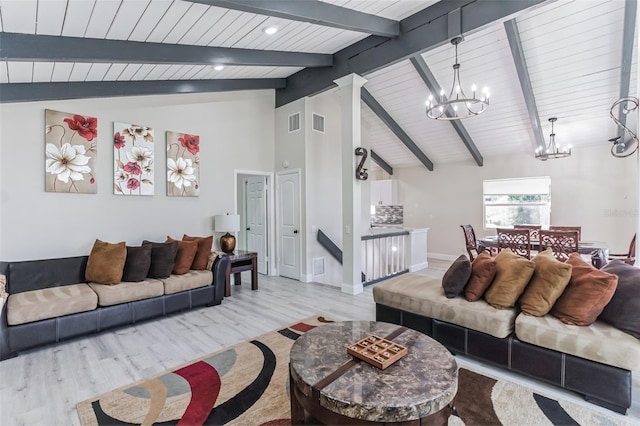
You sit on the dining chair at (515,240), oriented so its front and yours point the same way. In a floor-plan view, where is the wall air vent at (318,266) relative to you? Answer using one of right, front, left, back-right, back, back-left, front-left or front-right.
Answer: left

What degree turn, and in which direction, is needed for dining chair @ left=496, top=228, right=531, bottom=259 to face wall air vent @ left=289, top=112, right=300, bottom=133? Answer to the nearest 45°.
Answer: approximately 90° to its left

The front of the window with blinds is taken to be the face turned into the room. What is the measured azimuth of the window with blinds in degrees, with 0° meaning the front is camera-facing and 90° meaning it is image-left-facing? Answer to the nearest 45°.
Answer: approximately 0°

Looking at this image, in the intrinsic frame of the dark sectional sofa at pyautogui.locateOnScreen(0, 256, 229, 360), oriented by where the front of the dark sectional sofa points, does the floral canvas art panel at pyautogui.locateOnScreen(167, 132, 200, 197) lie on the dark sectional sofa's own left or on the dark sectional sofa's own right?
on the dark sectional sofa's own left

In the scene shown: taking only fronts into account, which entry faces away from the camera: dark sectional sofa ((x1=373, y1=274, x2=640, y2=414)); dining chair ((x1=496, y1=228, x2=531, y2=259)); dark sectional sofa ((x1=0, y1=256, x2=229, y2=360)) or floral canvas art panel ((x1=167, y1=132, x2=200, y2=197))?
the dining chair

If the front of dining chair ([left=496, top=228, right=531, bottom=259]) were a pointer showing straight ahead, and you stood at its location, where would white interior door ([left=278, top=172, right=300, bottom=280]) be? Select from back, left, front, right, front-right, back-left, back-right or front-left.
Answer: left

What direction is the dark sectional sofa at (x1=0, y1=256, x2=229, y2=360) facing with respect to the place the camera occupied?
facing the viewer and to the right of the viewer

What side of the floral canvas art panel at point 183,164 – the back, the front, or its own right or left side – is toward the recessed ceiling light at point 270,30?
front

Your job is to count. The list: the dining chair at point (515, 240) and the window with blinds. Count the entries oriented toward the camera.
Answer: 1

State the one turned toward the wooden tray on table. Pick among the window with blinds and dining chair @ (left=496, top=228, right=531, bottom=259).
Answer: the window with blinds

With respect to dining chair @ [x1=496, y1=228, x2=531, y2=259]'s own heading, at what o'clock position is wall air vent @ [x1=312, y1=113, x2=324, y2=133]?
The wall air vent is roughly at 9 o'clock from the dining chair.

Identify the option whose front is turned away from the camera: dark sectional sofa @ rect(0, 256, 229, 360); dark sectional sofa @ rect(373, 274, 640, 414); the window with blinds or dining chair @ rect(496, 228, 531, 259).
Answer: the dining chair

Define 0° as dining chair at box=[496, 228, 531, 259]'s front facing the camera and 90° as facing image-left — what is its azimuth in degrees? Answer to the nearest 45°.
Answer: approximately 180°

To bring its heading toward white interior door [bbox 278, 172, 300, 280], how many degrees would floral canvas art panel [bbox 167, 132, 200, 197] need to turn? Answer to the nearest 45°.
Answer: approximately 45° to its left

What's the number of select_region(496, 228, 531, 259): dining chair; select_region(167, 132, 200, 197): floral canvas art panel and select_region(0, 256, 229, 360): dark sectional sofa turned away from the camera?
1

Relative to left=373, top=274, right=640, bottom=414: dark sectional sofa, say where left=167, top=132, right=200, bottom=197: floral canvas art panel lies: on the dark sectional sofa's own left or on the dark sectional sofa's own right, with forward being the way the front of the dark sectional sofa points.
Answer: on the dark sectional sofa's own right
